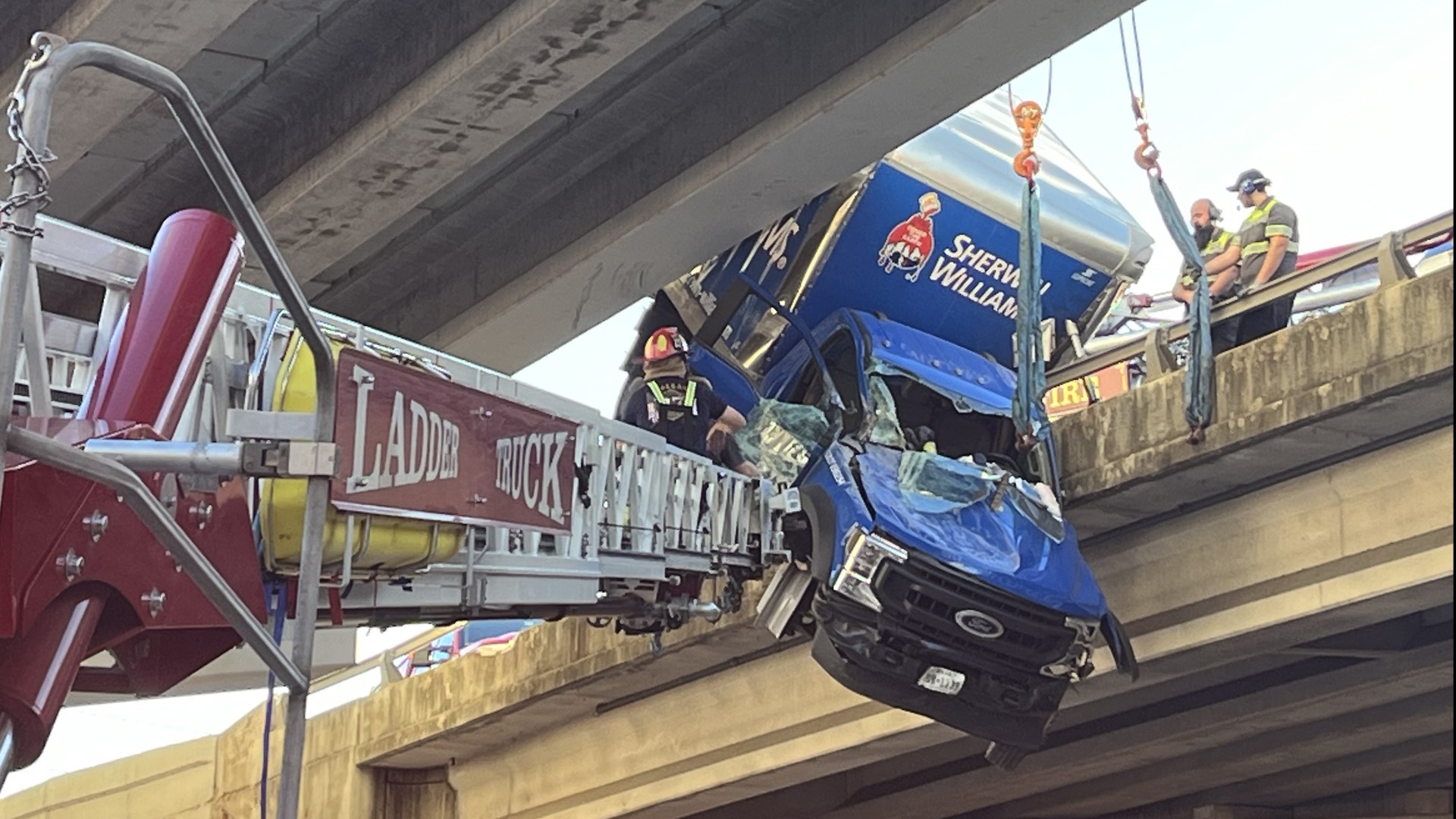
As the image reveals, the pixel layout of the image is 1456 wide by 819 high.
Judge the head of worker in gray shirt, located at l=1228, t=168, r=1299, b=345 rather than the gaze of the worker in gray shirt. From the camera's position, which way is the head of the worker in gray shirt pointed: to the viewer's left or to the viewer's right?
to the viewer's left

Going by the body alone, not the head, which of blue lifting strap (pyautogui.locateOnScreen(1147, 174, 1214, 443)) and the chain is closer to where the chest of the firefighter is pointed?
the blue lifting strap

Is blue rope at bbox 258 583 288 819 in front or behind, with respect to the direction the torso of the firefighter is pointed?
behind

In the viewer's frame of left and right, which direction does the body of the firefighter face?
facing away from the viewer

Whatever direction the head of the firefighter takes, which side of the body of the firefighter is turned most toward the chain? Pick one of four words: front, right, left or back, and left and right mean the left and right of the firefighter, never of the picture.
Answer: back
